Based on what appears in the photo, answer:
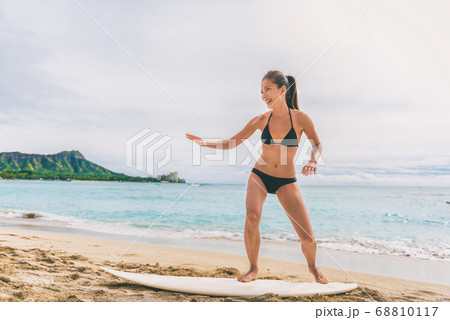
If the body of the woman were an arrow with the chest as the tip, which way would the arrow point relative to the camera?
toward the camera

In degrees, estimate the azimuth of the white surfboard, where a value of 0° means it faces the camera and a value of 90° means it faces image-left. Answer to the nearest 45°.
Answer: approximately 90°

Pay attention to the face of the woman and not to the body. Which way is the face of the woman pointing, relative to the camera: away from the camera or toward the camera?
toward the camera

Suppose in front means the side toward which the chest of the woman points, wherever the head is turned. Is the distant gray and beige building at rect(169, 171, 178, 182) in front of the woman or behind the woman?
behind
